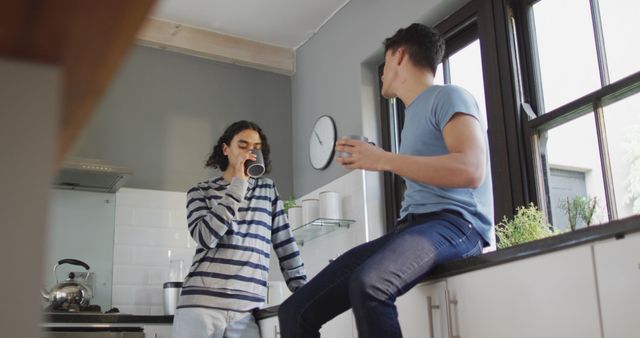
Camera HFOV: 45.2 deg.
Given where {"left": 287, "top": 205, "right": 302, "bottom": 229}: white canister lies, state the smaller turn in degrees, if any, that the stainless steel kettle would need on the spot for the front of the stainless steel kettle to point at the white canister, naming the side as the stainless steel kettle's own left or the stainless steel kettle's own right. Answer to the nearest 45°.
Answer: approximately 180°

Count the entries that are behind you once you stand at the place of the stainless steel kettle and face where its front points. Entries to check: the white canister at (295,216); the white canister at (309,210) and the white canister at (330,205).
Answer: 3

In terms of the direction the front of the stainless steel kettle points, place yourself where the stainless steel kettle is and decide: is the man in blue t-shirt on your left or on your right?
on your left

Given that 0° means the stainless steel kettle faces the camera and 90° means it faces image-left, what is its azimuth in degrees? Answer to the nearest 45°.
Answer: approximately 90°

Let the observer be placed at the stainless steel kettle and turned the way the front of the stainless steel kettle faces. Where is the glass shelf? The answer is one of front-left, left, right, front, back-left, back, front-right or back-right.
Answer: back

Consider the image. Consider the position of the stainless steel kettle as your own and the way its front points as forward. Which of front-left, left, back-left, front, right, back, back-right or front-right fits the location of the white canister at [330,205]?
back

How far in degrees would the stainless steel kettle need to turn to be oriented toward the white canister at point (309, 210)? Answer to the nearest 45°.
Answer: approximately 180°

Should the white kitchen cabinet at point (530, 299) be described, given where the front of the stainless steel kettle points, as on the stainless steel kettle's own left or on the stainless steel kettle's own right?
on the stainless steel kettle's own left

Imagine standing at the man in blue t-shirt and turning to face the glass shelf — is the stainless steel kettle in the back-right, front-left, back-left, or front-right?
front-left
